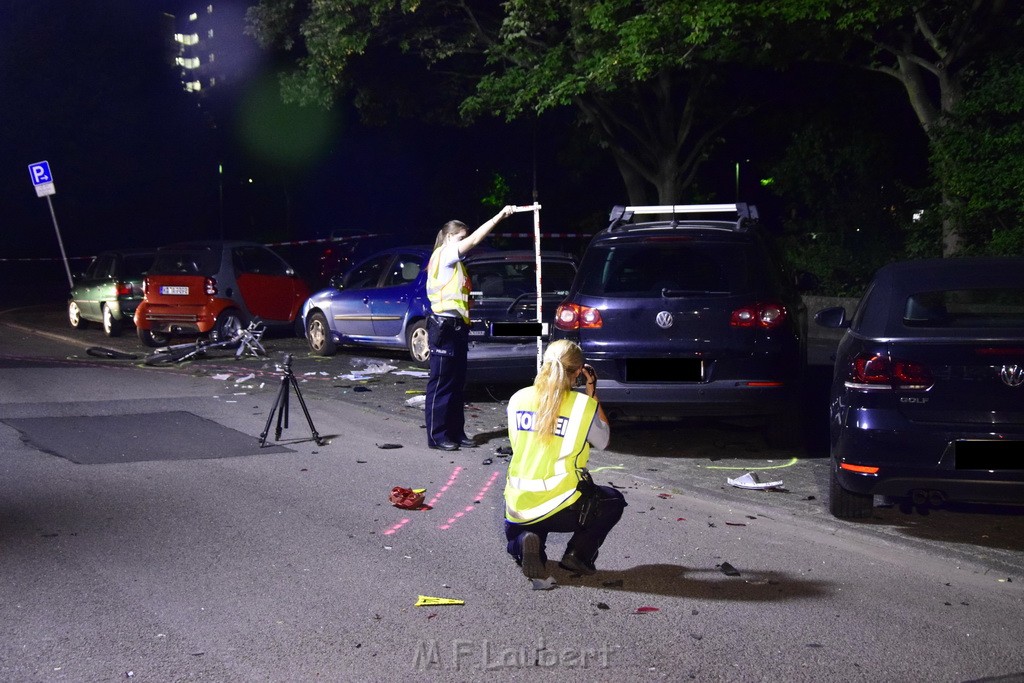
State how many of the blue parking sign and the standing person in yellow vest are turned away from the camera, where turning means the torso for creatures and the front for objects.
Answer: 0

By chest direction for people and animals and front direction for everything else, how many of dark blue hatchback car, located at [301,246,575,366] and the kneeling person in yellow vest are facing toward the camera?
0

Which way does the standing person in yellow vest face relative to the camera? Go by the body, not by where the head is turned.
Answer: to the viewer's right

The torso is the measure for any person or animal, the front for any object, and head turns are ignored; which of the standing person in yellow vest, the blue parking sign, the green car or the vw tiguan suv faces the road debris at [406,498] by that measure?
the blue parking sign

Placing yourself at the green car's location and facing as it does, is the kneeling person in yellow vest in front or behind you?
behind

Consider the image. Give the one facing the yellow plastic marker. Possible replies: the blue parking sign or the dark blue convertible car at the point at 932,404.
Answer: the blue parking sign

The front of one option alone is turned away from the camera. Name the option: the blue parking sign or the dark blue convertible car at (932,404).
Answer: the dark blue convertible car

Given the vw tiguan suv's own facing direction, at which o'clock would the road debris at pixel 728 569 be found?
The road debris is roughly at 6 o'clock from the vw tiguan suv.

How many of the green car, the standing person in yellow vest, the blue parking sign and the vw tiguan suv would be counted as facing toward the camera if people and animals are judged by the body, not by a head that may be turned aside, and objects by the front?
1

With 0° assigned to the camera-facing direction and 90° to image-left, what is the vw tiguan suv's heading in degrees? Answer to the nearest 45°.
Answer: approximately 180°

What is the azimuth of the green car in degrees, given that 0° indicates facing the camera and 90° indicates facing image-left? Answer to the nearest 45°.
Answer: approximately 135°

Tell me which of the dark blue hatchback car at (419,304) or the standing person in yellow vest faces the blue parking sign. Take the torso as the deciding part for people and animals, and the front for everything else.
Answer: the dark blue hatchback car

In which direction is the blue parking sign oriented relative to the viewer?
toward the camera

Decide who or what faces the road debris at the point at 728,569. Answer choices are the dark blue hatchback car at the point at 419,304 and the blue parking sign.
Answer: the blue parking sign

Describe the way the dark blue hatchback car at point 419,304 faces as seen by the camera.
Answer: facing away from the viewer and to the left of the viewer
